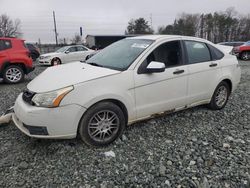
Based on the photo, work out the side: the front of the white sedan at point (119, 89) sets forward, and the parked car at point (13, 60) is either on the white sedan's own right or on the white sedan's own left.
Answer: on the white sedan's own right

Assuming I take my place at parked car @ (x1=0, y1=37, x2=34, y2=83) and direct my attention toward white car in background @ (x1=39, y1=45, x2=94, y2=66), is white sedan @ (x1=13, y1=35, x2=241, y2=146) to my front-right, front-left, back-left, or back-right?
back-right

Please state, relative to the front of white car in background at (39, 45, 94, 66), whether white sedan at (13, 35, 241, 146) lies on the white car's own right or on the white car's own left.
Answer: on the white car's own left

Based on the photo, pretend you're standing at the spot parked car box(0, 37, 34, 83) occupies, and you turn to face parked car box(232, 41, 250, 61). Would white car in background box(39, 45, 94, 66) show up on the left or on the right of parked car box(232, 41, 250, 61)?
left

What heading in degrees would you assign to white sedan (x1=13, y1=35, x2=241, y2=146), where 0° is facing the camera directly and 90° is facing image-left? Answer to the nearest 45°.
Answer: approximately 45°

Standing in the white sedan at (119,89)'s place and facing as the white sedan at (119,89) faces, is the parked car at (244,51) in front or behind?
behind

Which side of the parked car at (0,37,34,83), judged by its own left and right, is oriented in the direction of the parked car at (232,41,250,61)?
back

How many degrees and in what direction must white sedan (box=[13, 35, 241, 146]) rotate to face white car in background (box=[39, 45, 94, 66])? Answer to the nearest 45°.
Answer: approximately 135° to its right

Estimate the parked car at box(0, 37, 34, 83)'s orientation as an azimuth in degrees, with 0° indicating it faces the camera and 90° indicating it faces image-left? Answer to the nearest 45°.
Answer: approximately 90°

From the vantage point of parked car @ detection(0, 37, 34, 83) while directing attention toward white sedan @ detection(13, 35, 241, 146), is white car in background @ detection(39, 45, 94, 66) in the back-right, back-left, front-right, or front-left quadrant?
back-left
